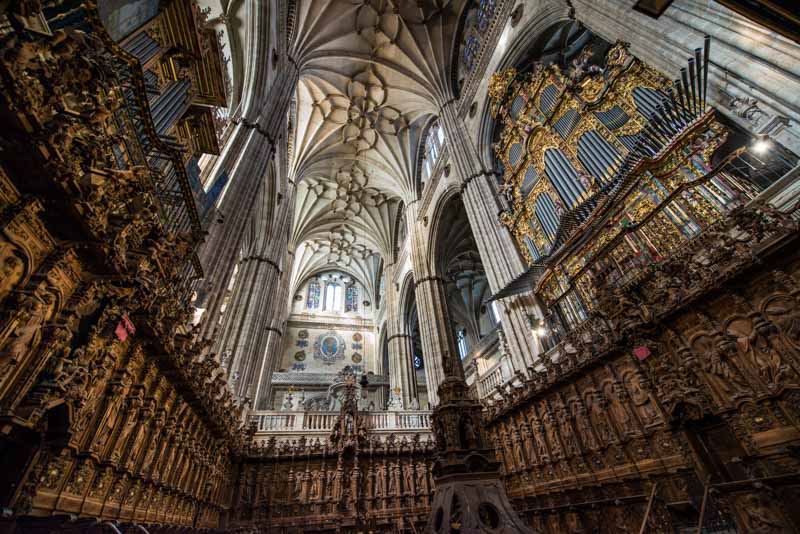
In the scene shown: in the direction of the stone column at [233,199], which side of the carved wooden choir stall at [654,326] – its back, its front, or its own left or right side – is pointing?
front

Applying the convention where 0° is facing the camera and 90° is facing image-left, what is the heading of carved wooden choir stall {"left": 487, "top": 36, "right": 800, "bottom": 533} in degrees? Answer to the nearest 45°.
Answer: approximately 45°

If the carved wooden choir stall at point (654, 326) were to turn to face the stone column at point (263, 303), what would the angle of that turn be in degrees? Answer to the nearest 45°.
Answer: approximately 45° to its right

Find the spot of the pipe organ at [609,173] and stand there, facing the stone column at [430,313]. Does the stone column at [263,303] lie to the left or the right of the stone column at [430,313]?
left

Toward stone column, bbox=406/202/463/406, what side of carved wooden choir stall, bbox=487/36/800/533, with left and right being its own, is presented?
right
